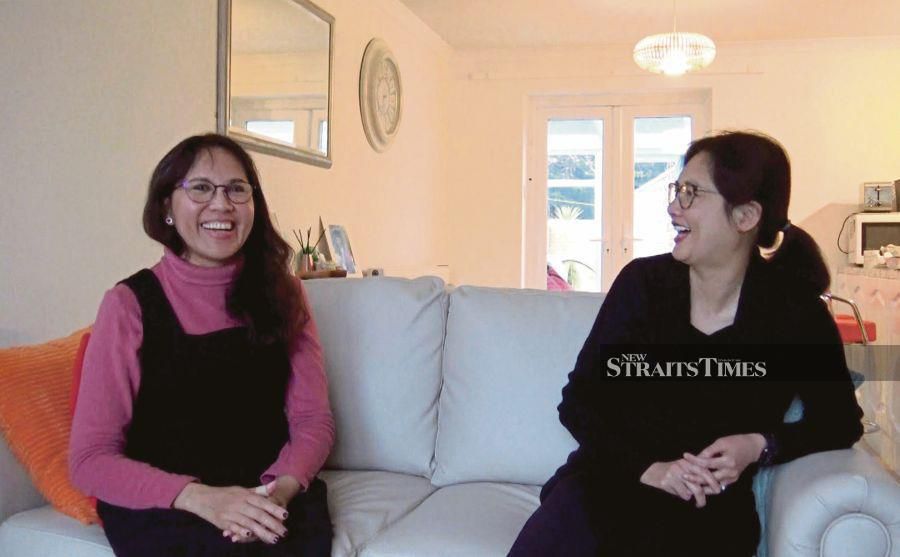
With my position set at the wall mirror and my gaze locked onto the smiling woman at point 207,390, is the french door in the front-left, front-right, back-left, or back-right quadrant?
back-left

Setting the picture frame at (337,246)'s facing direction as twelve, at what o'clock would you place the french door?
The french door is roughly at 9 o'clock from the picture frame.

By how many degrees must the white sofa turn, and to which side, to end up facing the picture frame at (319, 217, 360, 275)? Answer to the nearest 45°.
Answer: approximately 180°

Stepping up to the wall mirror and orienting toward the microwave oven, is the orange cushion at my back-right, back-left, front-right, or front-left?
back-right

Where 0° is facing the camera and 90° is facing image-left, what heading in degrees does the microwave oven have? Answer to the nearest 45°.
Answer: approximately 0°

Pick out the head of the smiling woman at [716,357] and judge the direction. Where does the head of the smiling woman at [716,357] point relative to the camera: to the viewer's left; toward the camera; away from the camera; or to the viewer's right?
to the viewer's left

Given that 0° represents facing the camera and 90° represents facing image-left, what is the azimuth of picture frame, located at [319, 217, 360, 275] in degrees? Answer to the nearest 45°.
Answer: approximately 315°

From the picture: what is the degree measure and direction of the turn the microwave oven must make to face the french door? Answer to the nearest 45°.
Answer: approximately 90° to its right

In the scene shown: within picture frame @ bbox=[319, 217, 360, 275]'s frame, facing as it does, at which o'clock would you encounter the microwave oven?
The microwave oven is roughly at 10 o'clock from the picture frame.
